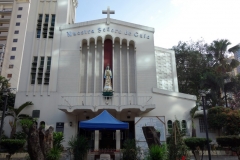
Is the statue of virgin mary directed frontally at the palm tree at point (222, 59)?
no

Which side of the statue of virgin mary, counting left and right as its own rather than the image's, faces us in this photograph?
front

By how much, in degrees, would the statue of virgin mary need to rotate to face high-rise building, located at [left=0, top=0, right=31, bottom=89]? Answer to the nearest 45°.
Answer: approximately 135° to its right

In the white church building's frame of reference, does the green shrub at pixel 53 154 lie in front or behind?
in front

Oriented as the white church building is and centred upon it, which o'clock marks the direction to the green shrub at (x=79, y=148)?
The green shrub is roughly at 12 o'clock from the white church building.

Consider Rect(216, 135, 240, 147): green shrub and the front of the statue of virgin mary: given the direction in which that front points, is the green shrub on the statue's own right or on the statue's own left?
on the statue's own left

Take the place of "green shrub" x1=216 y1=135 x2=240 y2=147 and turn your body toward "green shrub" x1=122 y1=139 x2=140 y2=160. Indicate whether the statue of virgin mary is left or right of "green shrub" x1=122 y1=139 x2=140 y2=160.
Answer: right

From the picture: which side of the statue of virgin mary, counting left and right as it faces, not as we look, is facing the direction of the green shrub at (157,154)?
front

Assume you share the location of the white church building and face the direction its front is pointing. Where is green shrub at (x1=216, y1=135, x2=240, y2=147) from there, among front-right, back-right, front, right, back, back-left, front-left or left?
front-left

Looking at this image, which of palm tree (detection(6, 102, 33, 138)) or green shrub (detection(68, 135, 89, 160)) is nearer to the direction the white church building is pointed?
the green shrub

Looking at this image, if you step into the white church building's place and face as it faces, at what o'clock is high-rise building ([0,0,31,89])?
The high-rise building is roughly at 5 o'clock from the white church building.

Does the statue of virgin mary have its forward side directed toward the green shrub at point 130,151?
yes

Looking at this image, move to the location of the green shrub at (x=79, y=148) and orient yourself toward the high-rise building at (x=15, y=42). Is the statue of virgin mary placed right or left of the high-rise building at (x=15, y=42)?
right

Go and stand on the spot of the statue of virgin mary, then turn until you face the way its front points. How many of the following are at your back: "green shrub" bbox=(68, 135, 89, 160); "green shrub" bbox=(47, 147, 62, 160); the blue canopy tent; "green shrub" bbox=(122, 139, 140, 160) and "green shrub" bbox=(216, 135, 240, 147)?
0

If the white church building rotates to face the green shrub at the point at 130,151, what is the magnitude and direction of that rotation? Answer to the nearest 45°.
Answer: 0° — it already faces it

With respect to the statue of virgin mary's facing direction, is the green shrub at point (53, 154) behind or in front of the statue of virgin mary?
in front

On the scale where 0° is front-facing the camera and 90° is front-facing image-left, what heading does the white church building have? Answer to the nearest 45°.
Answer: approximately 0°
